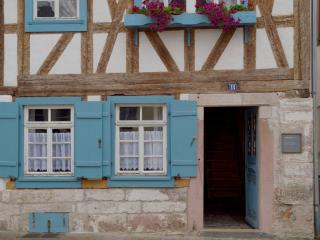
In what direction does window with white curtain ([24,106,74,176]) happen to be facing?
toward the camera

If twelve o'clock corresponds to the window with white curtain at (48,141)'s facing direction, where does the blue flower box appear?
The blue flower box is roughly at 10 o'clock from the window with white curtain.

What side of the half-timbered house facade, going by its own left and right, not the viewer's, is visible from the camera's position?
front
